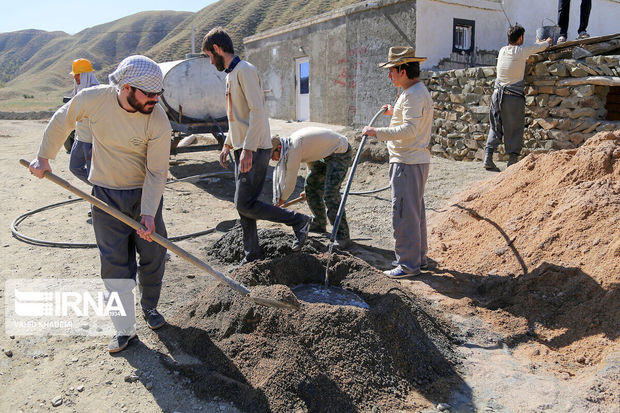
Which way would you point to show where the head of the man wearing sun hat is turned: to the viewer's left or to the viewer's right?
to the viewer's left

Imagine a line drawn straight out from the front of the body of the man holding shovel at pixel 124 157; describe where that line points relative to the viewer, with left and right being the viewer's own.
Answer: facing the viewer and to the right of the viewer

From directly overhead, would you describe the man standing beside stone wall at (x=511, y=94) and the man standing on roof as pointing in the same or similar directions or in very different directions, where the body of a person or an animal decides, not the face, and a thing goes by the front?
very different directions

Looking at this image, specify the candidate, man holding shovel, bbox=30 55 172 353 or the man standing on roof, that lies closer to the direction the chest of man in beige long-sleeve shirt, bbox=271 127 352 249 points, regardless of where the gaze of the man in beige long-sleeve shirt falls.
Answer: the man holding shovel

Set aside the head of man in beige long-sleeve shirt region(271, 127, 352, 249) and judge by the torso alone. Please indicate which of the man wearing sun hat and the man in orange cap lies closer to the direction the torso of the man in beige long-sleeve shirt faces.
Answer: the man in orange cap

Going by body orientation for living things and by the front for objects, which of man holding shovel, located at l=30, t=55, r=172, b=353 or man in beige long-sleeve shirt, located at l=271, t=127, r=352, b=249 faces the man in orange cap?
the man in beige long-sleeve shirt

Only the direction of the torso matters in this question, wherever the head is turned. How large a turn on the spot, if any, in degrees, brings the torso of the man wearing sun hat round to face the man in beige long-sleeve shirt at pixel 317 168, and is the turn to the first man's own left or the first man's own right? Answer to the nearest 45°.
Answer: approximately 45° to the first man's own right

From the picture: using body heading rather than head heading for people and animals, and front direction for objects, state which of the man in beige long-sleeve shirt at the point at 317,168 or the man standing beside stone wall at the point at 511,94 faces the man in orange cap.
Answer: the man in beige long-sleeve shirt

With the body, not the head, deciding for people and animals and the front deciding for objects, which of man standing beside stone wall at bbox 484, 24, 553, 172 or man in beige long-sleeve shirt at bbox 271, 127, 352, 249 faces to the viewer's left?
the man in beige long-sleeve shirt

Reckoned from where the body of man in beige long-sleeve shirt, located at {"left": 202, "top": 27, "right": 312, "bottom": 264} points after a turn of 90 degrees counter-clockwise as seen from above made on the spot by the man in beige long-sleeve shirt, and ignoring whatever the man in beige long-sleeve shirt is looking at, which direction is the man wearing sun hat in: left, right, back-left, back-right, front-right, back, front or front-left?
left

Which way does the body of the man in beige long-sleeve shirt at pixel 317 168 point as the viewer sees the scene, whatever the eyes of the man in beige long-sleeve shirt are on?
to the viewer's left

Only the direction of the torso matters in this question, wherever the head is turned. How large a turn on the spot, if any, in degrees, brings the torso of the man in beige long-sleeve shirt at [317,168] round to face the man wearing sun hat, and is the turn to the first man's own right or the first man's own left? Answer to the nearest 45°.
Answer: approximately 135° to the first man's own left

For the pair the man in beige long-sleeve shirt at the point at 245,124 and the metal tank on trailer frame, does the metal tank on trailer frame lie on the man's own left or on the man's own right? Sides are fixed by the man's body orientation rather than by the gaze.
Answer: on the man's own right
